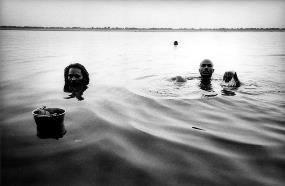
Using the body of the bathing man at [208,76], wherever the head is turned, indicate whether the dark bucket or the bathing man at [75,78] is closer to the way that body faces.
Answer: the dark bucket

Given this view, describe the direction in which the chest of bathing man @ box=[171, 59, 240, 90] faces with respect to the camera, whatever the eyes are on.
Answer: toward the camera

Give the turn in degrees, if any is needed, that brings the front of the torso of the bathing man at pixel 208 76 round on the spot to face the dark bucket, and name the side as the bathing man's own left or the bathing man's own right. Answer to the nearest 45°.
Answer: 0° — they already face it

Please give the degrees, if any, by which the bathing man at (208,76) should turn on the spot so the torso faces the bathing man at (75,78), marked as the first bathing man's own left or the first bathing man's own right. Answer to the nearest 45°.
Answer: approximately 45° to the first bathing man's own right

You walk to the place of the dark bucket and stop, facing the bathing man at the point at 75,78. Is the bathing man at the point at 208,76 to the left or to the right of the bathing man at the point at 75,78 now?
right

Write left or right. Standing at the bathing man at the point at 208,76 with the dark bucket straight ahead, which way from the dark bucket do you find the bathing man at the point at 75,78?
right
